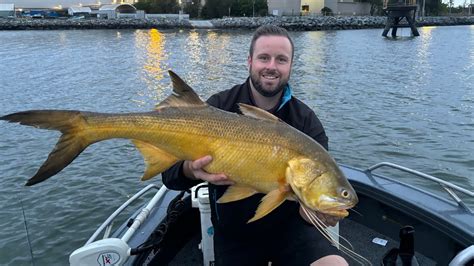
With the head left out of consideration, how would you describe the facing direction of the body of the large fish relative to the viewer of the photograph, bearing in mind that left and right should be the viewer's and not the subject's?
facing to the right of the viewer

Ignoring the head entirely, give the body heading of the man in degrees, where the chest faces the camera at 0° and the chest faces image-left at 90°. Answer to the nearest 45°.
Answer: approximately 0°

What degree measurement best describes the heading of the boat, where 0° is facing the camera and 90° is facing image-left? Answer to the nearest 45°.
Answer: approximately 180°

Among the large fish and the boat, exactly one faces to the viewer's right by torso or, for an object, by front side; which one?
the large fish

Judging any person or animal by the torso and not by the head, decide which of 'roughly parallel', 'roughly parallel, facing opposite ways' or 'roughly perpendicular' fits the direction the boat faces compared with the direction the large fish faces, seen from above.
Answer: roughly perpendicular
